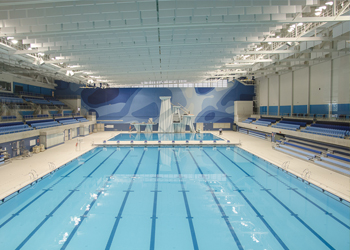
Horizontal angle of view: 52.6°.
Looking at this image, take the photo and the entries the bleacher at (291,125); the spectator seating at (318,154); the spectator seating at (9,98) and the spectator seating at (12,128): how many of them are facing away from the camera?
0

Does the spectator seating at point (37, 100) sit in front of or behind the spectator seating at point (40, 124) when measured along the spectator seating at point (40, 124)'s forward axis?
behind

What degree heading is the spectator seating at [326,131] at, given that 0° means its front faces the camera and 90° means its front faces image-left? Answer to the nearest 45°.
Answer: approximately 45°

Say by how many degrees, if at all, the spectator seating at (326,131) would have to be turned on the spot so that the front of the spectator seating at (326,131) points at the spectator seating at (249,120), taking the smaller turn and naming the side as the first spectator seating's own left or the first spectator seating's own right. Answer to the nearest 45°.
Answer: approximately 90° to the first spectator seating's own right

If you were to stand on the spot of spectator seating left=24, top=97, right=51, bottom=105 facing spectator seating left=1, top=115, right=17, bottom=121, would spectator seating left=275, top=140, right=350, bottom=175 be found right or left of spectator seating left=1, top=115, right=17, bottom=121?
left

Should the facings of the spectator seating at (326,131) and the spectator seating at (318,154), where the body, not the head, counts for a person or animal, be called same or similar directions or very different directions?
same or similar directions

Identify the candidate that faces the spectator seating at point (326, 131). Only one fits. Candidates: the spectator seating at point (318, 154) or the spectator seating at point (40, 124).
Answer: the spectator seating at point (40, 124)

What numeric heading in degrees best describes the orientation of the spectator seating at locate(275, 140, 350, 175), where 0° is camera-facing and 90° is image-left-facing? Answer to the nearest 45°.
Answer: approximately 45°

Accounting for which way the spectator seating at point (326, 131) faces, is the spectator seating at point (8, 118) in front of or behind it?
in front

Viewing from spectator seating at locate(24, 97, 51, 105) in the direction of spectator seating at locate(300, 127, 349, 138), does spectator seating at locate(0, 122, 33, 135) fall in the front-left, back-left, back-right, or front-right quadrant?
front-right

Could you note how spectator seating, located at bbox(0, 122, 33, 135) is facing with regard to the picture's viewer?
facing the viewer and to the right of the viewer

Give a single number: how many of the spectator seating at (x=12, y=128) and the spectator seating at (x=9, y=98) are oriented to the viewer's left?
0

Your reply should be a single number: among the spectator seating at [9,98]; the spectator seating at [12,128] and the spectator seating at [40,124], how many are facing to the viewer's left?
0

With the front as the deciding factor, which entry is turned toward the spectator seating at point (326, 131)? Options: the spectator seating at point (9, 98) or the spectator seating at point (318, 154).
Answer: the spectator seating at point (9, 98)

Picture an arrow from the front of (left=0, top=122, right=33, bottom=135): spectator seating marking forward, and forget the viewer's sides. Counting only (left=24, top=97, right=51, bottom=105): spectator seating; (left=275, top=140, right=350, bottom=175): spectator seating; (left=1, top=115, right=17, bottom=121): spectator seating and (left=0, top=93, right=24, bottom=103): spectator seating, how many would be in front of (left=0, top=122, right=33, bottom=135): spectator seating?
1

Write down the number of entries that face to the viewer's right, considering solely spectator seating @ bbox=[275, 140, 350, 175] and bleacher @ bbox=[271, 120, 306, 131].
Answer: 0
